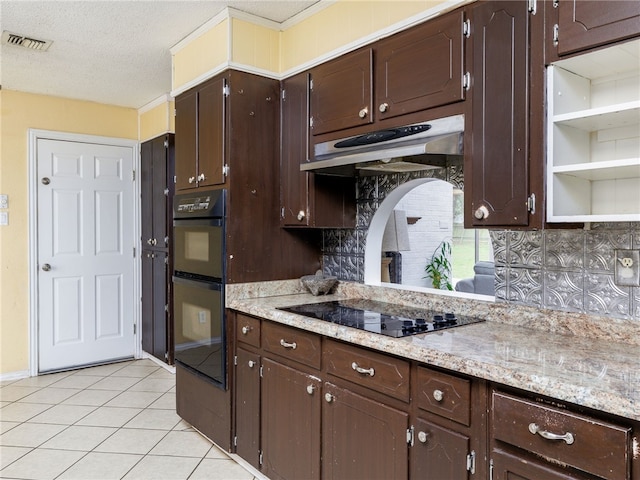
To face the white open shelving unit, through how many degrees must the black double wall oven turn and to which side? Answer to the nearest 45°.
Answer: approximately 90° to its left

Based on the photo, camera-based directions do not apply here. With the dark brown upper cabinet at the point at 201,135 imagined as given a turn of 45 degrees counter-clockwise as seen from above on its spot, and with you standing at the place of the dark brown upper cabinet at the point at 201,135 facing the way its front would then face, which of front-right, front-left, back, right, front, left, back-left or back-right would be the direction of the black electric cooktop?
front-left

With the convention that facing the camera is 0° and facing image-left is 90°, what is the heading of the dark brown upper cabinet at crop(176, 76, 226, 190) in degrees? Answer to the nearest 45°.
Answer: approximately 45°

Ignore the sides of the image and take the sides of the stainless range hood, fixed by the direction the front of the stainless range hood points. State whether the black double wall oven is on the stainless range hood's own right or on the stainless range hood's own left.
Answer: on the stainless range hood's own right

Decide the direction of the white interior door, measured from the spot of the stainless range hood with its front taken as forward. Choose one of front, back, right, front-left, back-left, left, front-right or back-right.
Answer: right

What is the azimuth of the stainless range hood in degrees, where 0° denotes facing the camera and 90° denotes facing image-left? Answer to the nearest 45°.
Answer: approximately 45°

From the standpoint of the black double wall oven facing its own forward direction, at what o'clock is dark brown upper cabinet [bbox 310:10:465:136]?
The dark brown upper cabinet is roughly at 9 o'clock from the black double wall oven.

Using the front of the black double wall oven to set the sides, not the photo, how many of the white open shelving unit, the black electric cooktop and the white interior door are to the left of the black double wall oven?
2

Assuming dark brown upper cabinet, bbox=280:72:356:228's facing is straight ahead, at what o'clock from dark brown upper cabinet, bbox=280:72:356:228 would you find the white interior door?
The white interior door is roughly at 3 o'clock from the dark brown upper cabinet.

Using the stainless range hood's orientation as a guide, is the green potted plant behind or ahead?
behind
